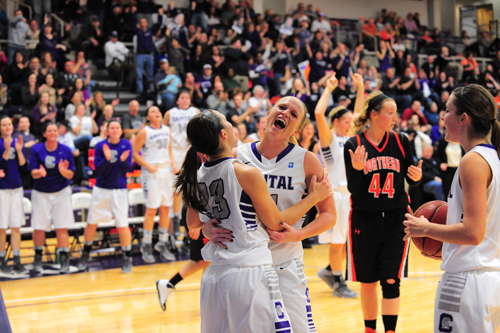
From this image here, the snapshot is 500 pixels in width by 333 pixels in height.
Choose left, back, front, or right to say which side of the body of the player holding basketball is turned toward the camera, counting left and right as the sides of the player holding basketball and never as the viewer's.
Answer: left

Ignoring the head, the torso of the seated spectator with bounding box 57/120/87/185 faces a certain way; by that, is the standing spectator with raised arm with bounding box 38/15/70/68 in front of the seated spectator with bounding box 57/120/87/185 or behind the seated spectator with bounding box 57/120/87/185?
behind

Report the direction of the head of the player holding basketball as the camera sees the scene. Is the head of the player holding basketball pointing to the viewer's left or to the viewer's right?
to the viewer's left

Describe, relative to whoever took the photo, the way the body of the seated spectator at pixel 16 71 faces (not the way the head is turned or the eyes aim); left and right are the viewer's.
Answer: facing the viewer and to the right of the viewer

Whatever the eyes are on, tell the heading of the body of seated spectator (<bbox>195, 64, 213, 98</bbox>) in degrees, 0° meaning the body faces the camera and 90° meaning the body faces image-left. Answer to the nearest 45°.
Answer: approximately 0°

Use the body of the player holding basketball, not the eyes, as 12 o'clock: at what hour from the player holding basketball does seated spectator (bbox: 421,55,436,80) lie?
The seated spectator is roughly at 3 o'clock from the player holding basketball.

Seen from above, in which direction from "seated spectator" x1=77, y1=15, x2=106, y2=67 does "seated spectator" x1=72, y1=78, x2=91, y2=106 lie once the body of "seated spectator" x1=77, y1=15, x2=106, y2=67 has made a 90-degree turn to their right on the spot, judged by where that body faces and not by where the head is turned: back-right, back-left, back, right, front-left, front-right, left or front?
front-left

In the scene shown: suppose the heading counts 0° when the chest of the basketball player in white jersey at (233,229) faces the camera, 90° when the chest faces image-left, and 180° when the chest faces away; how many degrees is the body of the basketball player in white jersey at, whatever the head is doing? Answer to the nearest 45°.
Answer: approximately 225°

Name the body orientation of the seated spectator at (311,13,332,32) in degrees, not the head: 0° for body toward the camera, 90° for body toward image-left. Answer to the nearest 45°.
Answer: approximately 0°

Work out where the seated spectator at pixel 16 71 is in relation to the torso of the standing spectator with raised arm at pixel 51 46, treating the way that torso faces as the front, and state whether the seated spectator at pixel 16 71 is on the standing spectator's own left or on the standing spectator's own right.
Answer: on the standing spectator's own right
